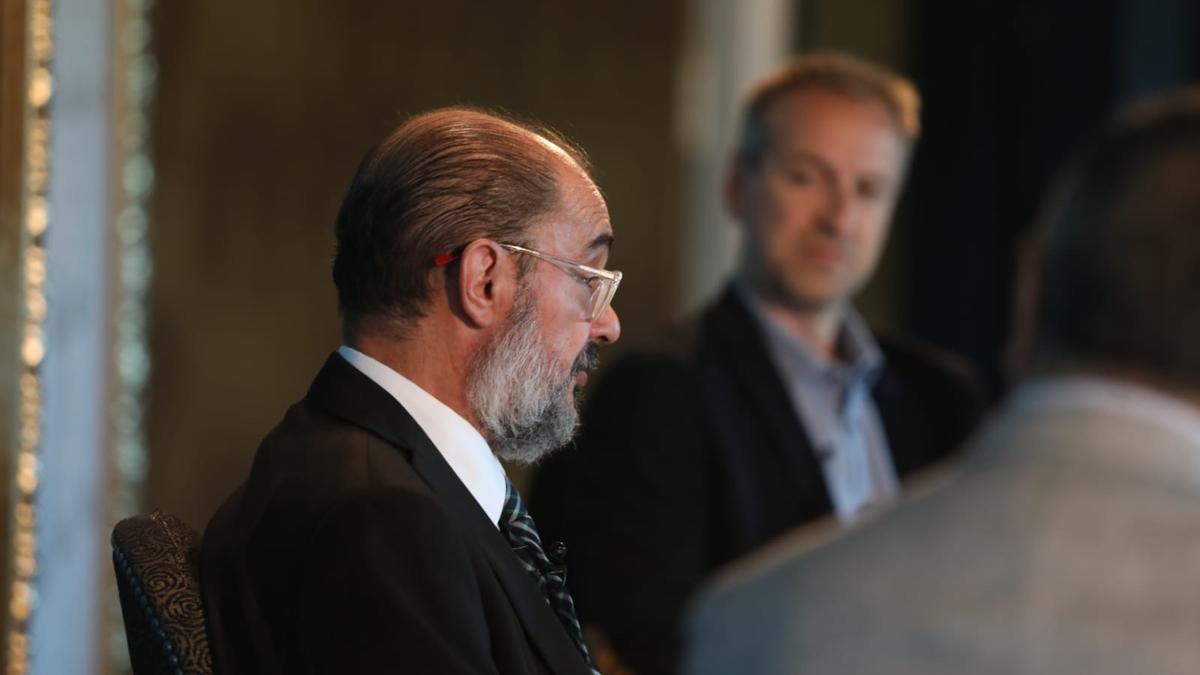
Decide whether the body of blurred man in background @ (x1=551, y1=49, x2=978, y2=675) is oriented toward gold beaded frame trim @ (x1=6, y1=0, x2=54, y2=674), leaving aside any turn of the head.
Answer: no

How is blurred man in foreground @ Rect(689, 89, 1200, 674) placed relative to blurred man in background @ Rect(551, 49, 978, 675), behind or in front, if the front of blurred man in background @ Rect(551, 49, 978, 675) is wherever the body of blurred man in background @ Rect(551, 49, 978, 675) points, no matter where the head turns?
in front

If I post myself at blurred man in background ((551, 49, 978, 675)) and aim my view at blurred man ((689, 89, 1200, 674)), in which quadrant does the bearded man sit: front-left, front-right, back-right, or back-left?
front-right

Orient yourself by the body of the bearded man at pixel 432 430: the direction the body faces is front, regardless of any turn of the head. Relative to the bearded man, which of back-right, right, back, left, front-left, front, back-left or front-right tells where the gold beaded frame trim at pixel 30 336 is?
back-left

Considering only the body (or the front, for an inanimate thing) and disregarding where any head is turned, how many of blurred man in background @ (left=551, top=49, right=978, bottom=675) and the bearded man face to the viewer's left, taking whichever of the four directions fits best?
0

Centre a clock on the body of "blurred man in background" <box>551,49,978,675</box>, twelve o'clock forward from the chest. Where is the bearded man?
The bearded man is roughly at 2 o'clock from the blurred man in background.

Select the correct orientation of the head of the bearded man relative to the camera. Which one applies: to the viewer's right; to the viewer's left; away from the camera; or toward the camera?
to the viewer's right

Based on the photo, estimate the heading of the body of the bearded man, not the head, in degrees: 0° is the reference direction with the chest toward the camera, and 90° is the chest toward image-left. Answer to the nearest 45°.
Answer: approximately 270°

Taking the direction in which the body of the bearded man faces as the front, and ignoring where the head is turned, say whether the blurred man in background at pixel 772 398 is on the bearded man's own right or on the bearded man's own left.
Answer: on the bearded man's own left

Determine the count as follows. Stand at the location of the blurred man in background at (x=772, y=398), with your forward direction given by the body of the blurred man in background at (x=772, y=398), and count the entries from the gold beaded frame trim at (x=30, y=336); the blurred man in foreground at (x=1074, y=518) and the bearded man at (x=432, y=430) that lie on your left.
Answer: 0

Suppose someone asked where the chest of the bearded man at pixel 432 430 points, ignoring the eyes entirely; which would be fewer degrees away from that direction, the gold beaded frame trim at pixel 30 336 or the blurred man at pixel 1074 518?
the blurred man

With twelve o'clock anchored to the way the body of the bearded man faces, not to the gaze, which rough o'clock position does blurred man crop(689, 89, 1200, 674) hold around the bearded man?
The blurred man is roughly at 2 o'clock from the bearded man.
